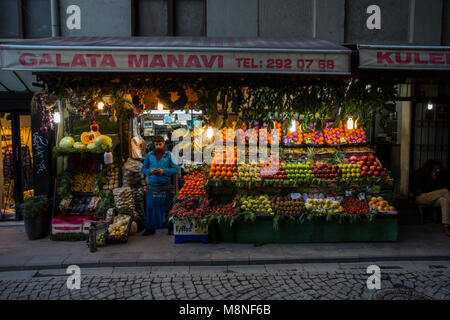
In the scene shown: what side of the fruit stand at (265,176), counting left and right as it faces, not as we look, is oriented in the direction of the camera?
front

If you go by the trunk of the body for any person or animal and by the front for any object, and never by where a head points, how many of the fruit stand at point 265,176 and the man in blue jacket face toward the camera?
2

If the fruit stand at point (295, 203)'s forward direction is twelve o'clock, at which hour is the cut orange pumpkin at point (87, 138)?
The cut orange pumpkin is roughly at 3 o'clock from the fruit stand.

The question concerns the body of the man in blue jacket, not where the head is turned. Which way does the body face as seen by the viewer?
toward the camera

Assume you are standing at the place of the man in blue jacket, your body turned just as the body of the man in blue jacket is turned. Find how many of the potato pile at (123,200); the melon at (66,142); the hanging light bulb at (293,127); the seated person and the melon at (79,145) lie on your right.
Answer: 3

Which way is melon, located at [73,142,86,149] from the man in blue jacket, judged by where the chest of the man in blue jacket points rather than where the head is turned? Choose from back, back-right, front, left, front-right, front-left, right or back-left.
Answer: right

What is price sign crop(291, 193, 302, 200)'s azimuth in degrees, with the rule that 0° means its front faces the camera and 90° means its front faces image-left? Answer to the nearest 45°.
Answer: approximately 0°

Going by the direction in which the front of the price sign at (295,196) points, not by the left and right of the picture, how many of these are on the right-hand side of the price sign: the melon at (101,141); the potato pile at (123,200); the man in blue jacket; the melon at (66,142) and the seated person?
4
